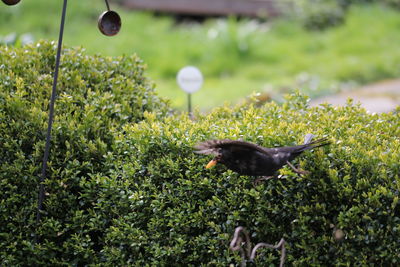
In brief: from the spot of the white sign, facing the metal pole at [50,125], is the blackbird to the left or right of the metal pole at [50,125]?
left

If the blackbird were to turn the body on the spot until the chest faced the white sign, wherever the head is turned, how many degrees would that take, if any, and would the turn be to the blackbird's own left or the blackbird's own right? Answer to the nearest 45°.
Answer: approximately 90° to the blackbird's own right

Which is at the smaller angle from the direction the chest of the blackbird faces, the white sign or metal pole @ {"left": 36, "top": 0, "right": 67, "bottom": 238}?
the metal pole

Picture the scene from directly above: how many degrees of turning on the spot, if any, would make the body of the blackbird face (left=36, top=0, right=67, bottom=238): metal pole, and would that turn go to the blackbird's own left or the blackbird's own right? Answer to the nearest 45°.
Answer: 0° — it already faces it

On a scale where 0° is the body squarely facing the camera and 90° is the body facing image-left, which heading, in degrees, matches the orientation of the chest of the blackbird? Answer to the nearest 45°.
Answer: approximately 90°
